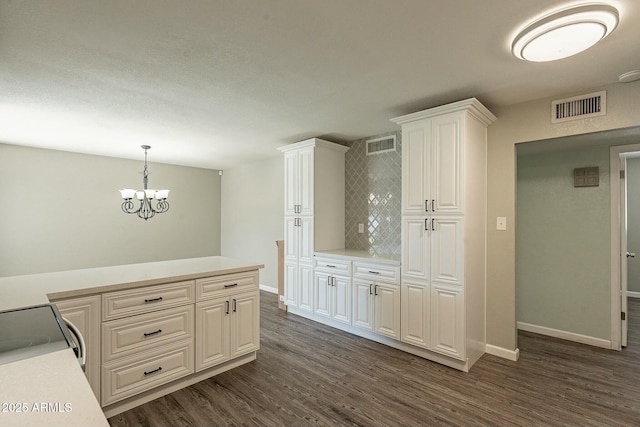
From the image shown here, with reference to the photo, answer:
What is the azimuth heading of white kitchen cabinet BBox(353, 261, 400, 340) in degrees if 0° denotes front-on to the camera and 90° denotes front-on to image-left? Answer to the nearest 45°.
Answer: approximately 45°

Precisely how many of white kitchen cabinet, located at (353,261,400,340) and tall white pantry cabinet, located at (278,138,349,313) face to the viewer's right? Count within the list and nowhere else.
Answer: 0

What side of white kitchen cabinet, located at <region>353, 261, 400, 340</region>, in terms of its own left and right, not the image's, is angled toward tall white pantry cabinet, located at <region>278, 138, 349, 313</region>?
right

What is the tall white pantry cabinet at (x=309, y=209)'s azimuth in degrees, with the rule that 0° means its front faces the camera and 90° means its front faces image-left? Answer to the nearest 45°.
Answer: approximately 45°

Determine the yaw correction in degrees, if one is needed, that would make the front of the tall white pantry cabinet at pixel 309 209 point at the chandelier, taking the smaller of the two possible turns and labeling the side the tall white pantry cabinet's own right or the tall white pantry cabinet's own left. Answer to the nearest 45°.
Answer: approximately 45° to the tall white pantry cabinet's own right

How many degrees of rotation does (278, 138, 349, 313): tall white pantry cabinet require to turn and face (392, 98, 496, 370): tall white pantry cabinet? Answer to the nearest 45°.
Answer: approximately 90° to its left

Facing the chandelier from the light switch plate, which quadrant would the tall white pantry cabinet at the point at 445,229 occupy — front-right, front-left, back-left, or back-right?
front-left

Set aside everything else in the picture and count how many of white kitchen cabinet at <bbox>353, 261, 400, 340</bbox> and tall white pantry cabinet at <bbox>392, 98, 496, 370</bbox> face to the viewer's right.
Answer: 0

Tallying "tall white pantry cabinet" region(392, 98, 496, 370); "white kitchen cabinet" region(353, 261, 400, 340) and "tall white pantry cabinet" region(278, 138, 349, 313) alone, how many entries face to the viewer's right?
0

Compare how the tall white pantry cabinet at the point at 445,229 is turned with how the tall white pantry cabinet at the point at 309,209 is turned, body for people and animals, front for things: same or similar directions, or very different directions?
same or similar directions

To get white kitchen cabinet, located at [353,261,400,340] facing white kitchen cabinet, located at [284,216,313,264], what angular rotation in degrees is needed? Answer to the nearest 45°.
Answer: approximately 90° to its right

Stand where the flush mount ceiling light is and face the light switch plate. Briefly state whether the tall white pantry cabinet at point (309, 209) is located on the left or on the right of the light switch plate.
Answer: left

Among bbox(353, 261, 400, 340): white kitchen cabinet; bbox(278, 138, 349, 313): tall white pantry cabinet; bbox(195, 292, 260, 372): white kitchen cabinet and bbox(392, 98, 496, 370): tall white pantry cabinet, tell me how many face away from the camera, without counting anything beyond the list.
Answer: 0

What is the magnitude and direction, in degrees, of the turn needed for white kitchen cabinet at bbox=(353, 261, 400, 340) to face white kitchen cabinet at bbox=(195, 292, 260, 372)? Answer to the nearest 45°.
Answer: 0° — it already faces it

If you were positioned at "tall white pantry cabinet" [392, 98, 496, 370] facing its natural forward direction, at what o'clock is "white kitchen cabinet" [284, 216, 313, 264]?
The white kitchen cabinet is roughly at 2 o'clock from the tall white pantry cabinet.
